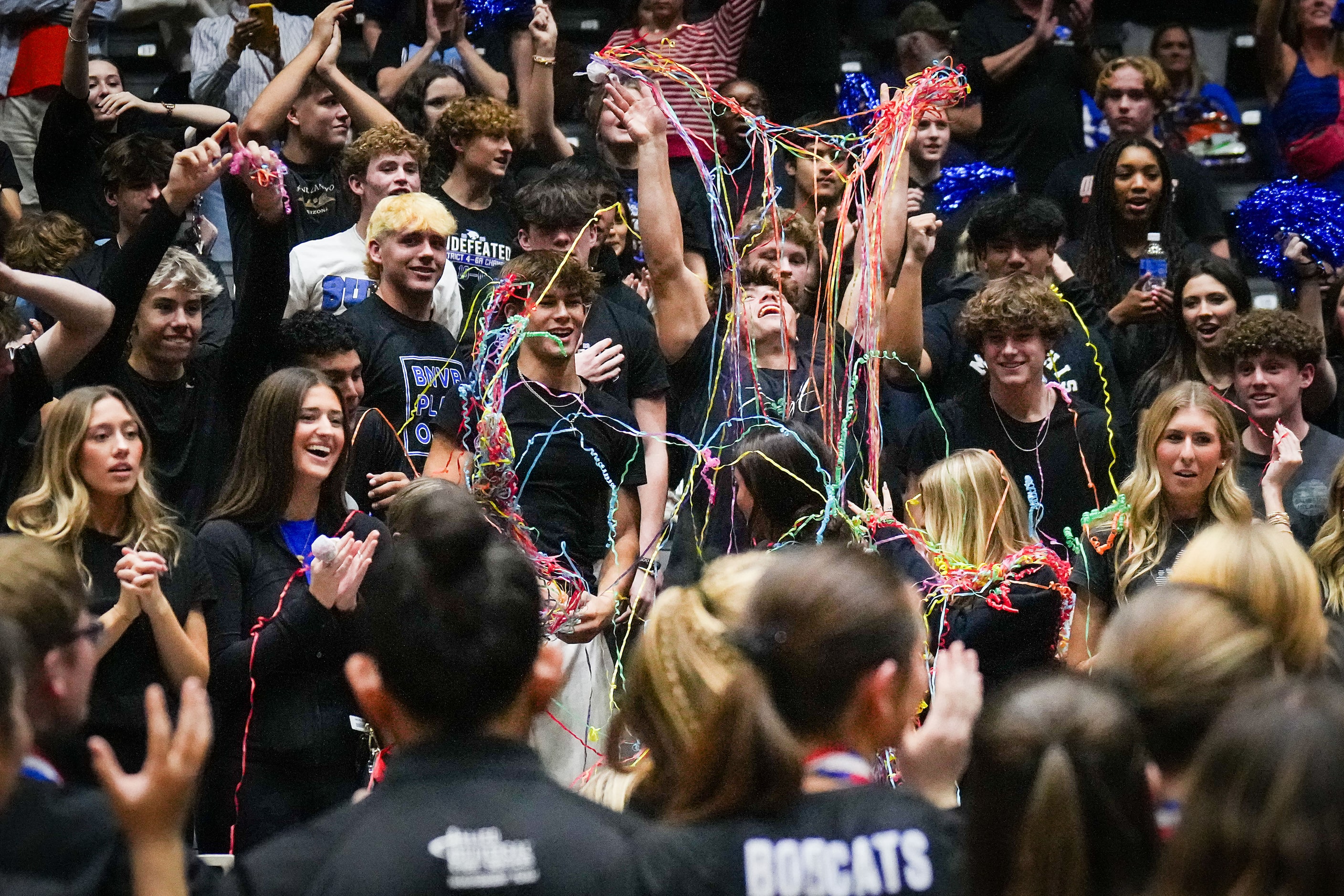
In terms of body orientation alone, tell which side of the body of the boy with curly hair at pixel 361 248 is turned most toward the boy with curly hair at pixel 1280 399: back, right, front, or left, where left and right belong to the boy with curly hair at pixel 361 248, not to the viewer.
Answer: left

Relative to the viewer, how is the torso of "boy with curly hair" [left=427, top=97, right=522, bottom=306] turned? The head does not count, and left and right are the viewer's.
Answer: facing the viewer and to the right of the viewer

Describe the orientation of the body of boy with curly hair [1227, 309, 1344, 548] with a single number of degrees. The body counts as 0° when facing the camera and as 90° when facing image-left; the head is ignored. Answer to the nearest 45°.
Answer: approximately 45°

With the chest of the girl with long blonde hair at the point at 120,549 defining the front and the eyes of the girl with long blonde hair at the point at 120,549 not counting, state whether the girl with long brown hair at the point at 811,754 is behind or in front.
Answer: in front

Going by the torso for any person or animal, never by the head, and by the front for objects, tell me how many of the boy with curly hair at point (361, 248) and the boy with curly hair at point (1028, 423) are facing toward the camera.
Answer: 2

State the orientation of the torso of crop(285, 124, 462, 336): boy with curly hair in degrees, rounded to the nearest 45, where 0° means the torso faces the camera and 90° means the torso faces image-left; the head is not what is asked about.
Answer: approximately 0°

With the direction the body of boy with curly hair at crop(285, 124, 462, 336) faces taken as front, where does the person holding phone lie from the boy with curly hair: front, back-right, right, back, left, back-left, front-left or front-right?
back
